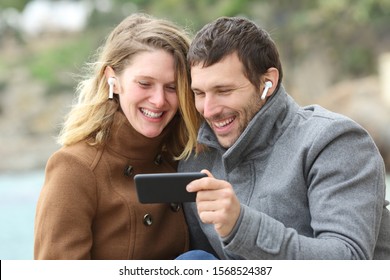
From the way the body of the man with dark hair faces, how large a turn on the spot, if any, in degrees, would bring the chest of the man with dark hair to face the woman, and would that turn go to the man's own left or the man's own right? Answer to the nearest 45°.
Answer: approximately 45° to the man's own right

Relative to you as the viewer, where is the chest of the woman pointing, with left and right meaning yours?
facing the viewer and to the right of the viewer

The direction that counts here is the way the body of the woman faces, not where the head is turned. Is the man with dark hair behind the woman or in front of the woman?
in front

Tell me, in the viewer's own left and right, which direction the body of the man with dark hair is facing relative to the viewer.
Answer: facing the viewer and to the left of the viewer

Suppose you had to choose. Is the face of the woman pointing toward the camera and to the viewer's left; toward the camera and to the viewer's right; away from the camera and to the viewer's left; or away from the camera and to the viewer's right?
toward the camera and to the viewer's right

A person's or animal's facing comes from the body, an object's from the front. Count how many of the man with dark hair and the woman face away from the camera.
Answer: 0

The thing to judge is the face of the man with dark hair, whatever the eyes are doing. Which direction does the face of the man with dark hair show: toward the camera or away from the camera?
toward the camera
